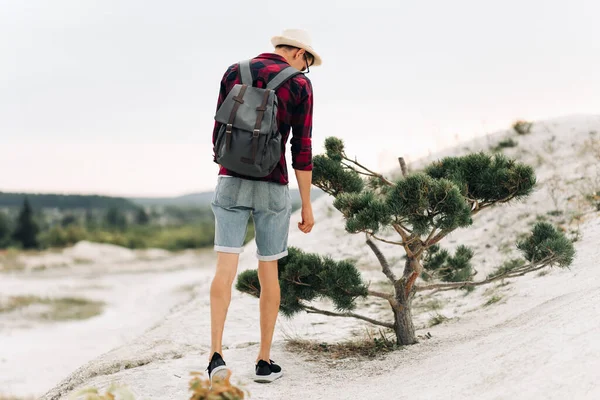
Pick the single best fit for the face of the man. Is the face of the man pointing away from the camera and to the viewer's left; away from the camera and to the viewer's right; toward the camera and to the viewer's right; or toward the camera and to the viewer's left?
away from the camera and to the viewer's right

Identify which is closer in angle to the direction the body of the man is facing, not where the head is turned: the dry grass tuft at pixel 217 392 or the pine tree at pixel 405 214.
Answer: the pine tree

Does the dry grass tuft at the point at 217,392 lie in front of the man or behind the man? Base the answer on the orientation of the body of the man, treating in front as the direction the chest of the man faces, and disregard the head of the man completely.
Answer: behind

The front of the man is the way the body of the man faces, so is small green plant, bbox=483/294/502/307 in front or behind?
in front

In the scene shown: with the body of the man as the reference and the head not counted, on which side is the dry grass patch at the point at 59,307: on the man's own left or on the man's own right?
on the man's own left

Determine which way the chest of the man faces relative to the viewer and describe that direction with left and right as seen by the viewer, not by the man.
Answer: facing away from the viewer and to the right of the viewer
